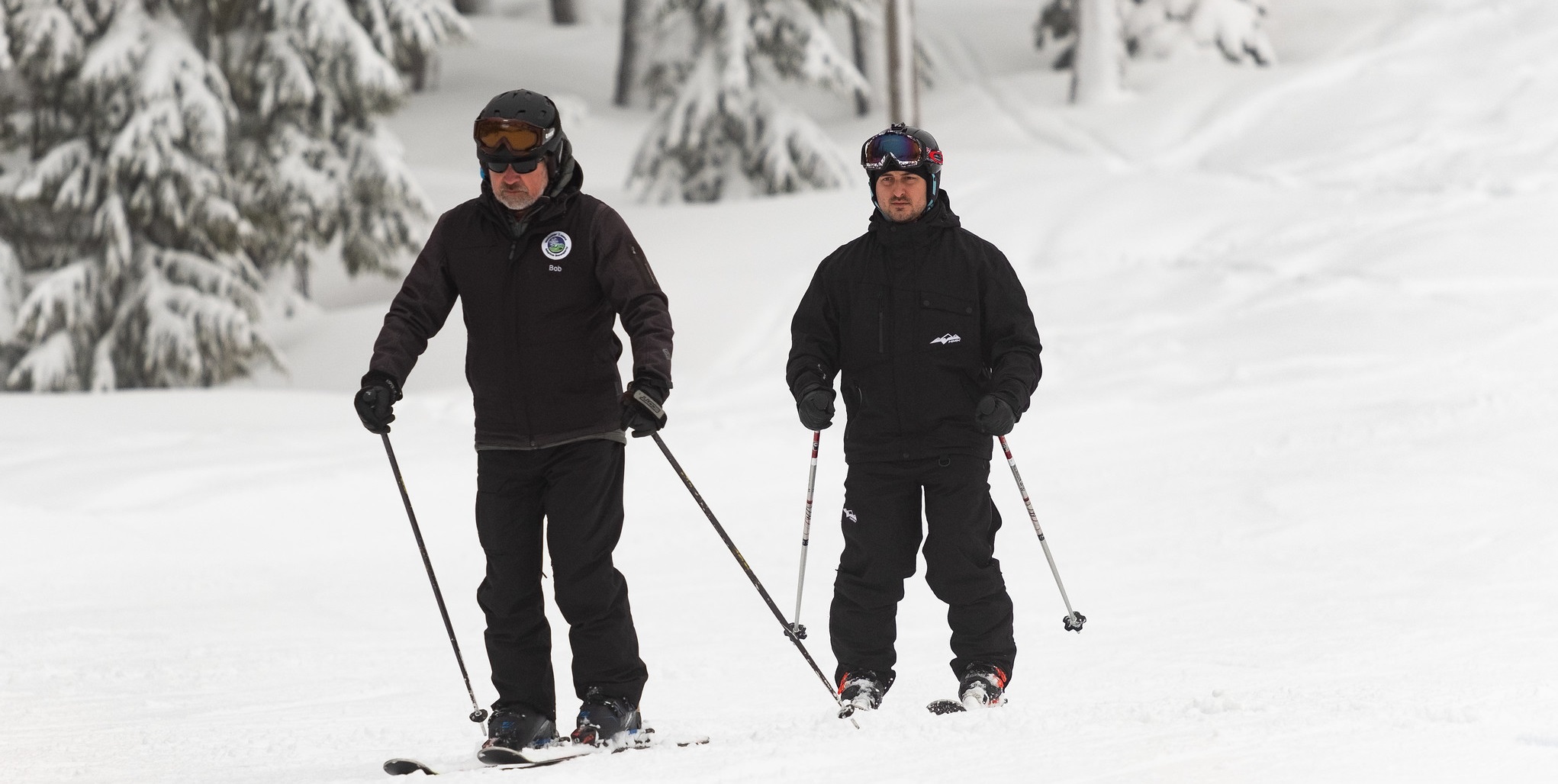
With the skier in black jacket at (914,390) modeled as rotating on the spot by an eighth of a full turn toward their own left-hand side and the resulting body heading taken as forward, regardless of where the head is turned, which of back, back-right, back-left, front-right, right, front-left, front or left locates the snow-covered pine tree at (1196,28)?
back-left

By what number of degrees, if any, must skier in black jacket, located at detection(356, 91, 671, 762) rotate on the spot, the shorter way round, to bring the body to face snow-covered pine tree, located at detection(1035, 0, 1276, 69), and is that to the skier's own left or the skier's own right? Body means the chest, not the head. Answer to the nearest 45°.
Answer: approximately 180°

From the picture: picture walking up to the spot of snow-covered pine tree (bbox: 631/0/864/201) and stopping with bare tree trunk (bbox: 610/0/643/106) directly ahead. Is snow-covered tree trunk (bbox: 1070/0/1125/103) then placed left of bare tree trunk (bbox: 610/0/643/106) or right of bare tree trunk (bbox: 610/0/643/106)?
right

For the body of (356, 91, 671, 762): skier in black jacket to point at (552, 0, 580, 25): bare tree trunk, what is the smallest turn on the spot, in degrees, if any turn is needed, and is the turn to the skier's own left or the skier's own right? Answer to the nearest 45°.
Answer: approximately 135° to the skier's own right

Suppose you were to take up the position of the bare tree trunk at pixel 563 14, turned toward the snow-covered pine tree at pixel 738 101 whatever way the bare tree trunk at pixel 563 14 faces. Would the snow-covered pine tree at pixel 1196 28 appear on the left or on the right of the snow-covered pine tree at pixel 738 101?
left

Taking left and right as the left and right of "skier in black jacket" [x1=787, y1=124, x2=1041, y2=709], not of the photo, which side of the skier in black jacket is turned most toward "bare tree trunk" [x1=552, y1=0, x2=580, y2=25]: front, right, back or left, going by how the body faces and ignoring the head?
back

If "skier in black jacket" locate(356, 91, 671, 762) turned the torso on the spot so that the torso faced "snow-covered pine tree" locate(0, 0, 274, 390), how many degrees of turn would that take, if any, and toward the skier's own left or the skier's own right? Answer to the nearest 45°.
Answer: approximately 135° to the skier's own right

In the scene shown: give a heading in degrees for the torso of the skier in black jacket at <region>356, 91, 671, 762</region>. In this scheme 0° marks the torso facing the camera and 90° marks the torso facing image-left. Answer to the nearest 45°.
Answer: approximately 45°

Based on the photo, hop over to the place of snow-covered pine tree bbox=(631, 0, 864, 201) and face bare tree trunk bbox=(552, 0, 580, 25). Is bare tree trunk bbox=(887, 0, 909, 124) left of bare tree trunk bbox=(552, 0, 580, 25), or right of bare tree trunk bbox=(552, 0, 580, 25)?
right

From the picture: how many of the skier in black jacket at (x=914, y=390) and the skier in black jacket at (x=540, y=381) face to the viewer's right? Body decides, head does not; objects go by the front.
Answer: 0
